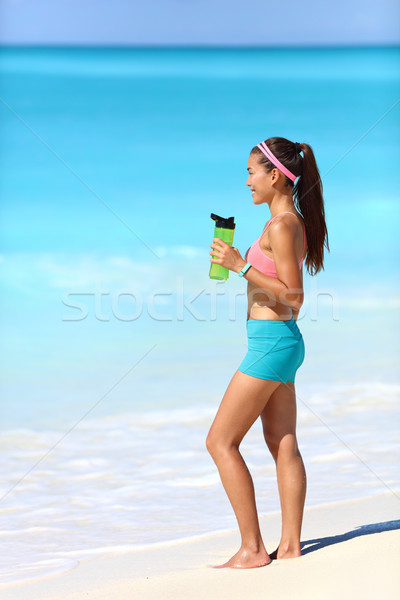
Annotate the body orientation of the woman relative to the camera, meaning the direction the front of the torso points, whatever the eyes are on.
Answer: to the viewer's left

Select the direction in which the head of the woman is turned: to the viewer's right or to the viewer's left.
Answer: to the viewer's left
